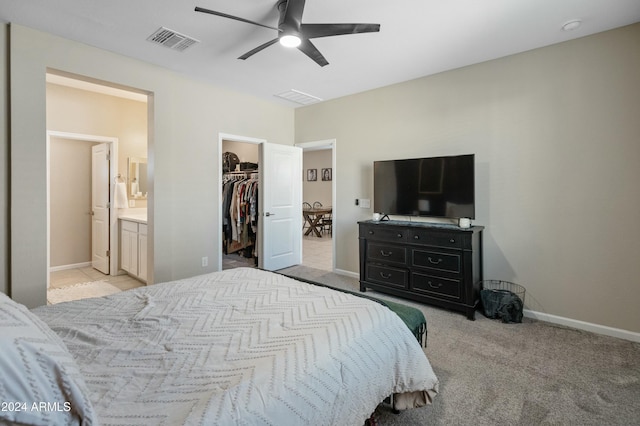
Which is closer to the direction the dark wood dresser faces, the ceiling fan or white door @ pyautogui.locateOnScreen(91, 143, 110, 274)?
the ceiling fan

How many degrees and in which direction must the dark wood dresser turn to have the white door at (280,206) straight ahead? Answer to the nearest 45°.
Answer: approximately 90° to its right

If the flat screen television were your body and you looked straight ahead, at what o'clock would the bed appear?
The bed is roughly at 11 o'clock from the flat screen television.

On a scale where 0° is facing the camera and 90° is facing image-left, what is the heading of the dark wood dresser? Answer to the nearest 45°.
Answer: approximately 45°

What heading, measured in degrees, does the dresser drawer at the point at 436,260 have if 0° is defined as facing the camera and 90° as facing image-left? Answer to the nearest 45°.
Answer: approximately 45°

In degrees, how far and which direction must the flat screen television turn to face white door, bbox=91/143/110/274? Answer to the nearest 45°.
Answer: approximately 45° to its right

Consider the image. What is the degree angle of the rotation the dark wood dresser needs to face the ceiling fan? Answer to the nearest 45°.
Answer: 0° — it already faces it
